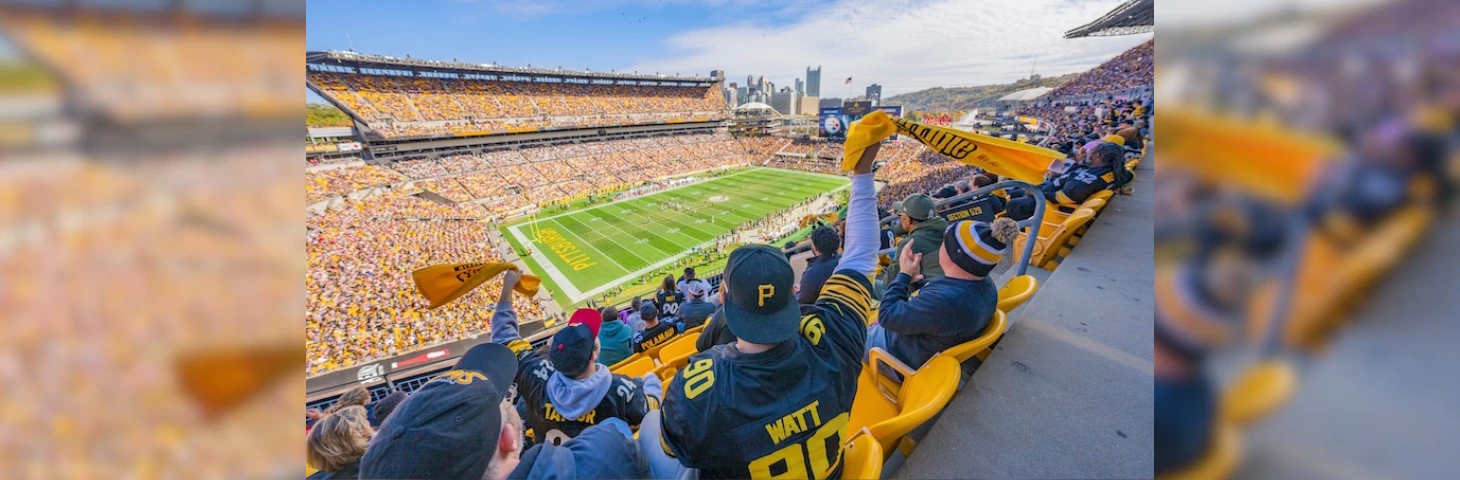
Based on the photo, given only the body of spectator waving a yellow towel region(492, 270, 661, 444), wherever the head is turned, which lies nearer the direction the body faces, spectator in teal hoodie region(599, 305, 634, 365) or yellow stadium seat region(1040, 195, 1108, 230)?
the spectator in teal hoodie

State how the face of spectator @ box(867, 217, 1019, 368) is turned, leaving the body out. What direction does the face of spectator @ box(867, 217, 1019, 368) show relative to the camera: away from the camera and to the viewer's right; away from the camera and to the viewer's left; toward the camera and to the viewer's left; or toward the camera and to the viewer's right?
away from the camera and to the viewer's left

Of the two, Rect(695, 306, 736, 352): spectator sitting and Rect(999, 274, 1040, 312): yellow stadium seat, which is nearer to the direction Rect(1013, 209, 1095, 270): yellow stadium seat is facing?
the spectator sitting
